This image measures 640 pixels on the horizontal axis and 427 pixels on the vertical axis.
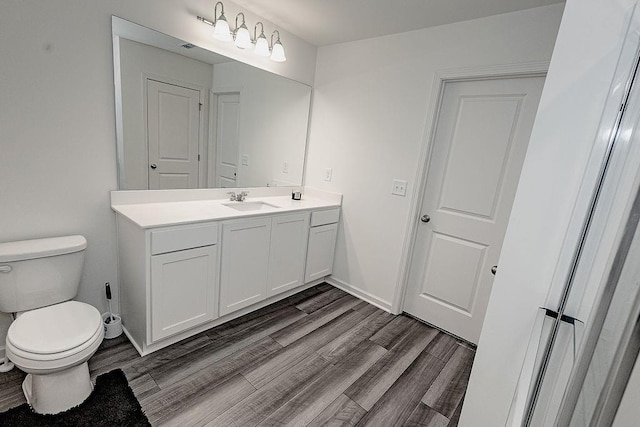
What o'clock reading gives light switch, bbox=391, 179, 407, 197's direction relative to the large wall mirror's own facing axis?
The light switch is roughly at 11 o'clock from the large wall mirror.

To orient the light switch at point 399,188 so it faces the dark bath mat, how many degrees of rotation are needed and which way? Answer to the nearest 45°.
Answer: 0° — it already faces it

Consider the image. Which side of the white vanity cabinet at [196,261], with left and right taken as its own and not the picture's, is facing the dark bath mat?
right

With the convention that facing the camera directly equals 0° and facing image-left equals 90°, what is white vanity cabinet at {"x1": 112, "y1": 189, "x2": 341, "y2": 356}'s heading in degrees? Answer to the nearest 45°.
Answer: approximately 315°

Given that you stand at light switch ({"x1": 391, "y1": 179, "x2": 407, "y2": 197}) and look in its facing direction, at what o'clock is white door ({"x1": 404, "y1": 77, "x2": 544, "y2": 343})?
The white door is roughly at 8 o'clock from the light switch.

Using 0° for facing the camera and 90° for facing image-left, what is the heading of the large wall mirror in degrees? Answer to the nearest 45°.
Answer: approximately 315°

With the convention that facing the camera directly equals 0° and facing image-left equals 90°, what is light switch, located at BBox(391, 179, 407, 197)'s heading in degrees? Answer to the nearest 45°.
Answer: approximately 45°

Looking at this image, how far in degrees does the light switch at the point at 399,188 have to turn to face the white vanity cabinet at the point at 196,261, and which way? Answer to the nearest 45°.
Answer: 0° — it already faces it

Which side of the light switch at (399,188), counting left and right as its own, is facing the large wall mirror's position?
front
